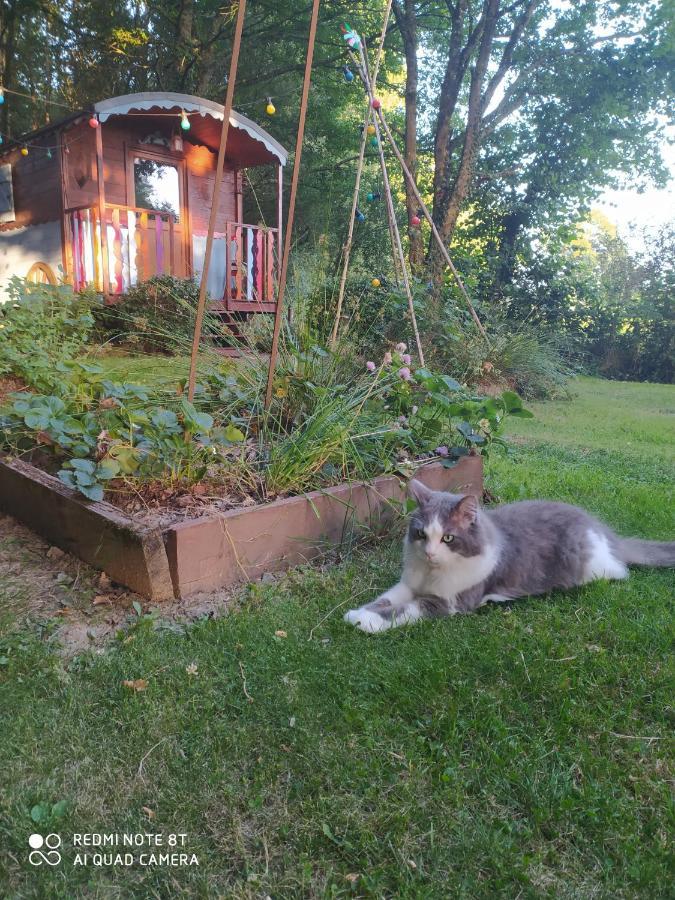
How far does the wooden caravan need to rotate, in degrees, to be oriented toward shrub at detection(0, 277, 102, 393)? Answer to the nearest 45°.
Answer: approximately 45° to its right

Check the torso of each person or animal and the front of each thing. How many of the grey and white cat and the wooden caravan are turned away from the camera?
0

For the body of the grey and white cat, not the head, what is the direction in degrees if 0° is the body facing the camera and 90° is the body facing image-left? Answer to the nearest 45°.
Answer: approximately 45°

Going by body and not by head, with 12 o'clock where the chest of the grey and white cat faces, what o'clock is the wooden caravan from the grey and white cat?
The wooden caravan is roughly at 3 o'clock from the grey and white cat.

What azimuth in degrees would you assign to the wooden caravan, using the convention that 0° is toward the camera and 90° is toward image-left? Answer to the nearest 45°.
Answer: approximately 315°
